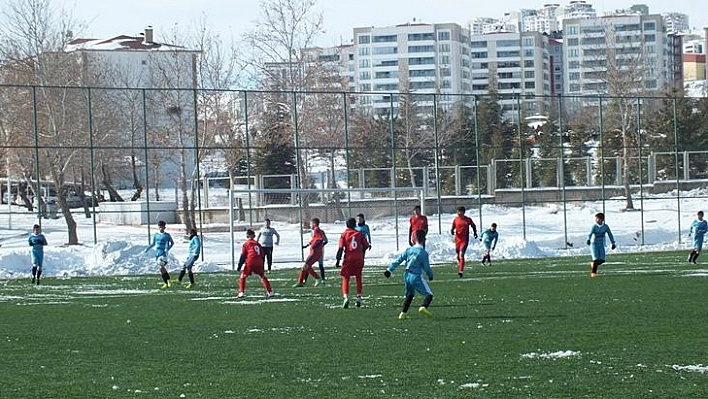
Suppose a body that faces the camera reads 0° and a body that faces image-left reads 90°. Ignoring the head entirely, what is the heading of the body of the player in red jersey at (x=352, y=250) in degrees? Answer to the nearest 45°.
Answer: approximately 180°

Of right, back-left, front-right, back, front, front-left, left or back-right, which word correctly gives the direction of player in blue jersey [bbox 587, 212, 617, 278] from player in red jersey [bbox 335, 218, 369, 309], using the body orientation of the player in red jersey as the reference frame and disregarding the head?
front-right

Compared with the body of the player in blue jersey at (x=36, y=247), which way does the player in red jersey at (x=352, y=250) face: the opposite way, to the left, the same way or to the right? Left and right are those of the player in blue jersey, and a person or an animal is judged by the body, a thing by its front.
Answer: the opposite way

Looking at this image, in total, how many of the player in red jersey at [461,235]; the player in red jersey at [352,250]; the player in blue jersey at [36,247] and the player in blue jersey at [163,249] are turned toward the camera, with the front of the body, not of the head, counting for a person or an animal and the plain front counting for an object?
3

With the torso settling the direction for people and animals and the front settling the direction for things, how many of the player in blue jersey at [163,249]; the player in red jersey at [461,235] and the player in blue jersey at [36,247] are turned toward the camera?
3

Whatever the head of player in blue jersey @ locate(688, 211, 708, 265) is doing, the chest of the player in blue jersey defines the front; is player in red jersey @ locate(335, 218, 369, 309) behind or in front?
in front

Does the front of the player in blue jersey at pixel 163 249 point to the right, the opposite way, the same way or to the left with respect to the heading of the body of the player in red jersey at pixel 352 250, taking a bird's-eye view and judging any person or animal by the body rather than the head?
the opposite way

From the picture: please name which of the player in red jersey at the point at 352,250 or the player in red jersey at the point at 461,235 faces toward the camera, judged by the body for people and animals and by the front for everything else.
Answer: the player in red jersey at the point at 461,235

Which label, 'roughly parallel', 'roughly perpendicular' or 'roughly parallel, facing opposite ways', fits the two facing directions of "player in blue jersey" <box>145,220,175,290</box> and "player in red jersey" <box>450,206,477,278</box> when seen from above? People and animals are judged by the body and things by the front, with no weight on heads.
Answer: roughly parallel

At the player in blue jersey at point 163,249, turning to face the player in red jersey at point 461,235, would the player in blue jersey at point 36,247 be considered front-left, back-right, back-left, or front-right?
back-left

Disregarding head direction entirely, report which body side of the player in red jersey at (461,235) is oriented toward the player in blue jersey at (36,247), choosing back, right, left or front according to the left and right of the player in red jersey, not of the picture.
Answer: right

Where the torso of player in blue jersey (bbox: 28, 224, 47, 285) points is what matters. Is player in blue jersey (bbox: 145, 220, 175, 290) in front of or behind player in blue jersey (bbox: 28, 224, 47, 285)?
in front

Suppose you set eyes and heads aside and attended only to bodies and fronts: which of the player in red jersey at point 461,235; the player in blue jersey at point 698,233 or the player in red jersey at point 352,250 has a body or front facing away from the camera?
the player in red jersey at point 352,250

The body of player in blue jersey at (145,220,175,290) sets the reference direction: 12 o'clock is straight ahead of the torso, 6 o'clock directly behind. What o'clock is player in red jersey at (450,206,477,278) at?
The player in red jersey is roughly at 9 o'clock from the player in blue jersey.

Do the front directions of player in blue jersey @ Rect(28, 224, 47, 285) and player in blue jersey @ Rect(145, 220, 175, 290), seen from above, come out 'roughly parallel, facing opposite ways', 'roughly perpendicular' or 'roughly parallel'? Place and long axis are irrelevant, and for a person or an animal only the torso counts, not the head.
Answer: roughly parallel

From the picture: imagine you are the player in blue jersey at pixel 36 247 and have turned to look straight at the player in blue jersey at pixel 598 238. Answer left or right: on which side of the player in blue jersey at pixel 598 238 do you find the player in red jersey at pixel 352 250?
right

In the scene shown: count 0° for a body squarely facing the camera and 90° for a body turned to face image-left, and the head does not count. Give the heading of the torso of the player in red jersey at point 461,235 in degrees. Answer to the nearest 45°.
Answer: approximately 0°

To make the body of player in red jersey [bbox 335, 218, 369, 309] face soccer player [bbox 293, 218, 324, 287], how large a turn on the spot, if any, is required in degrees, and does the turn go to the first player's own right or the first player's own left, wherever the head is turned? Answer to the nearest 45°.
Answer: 0° — they already face them

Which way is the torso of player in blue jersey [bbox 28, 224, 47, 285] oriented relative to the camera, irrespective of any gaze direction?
toward the camera

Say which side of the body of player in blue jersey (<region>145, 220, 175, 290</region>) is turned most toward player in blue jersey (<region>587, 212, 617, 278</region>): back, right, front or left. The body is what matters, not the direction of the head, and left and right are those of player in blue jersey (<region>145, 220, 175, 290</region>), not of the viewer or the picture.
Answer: left
